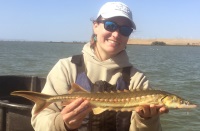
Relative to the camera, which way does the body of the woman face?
toward the camera

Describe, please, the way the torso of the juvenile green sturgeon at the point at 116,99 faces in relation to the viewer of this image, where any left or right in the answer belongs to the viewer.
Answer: facing to the right of the viewer
